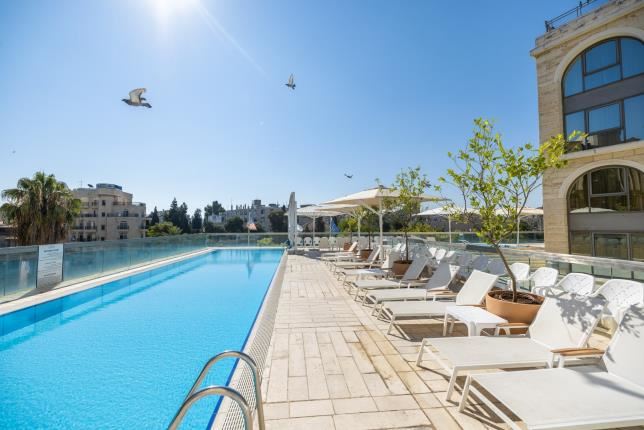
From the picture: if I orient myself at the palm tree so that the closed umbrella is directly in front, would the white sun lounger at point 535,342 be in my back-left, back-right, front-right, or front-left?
front-right

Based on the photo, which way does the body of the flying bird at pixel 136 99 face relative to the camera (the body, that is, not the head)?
to the viewer's left

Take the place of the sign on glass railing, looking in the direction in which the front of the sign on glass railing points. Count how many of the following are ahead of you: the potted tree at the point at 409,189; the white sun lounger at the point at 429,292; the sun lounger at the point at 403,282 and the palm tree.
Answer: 3

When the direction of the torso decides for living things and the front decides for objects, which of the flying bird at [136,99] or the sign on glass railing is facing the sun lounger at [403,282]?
the sign on glass railing

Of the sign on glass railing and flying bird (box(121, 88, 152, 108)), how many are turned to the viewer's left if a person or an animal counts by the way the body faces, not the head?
1

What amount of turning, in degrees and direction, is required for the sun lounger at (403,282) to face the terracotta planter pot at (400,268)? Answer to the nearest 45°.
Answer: approximately 135° to its right

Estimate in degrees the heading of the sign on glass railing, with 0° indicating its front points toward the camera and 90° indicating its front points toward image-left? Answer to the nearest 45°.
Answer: approximately 315°

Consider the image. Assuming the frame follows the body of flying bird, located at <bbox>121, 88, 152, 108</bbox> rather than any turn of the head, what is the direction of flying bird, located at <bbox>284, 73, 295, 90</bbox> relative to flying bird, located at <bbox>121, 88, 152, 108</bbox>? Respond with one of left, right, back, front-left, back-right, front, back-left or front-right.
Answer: back

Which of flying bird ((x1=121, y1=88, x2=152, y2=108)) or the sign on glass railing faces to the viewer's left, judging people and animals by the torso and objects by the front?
the flying bird

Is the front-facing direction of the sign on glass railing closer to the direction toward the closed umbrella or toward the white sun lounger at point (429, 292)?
the white sun lounger

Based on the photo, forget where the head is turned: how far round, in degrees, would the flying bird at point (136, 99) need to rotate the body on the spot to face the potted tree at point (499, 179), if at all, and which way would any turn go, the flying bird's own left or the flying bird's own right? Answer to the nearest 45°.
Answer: approximately 135° to the flying bird's own left

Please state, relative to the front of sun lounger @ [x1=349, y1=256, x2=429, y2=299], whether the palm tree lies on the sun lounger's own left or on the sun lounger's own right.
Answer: on the sun lounger's own right
